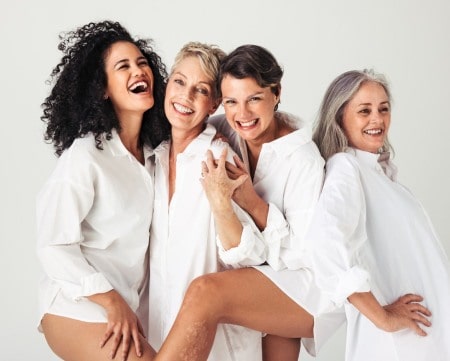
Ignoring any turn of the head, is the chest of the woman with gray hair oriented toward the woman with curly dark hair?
no

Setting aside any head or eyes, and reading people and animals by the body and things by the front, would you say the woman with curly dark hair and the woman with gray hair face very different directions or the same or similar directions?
same or similar directions

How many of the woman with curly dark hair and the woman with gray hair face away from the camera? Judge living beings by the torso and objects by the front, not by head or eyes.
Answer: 0

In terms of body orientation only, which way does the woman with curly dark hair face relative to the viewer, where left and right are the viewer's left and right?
facing the viewer and to the right of the viewer

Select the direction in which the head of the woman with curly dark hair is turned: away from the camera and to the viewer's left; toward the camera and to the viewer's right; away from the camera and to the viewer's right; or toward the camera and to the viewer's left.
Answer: toward the camera and to the viewer's right

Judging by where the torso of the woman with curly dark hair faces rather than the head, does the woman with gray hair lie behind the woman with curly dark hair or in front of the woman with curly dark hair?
in front
